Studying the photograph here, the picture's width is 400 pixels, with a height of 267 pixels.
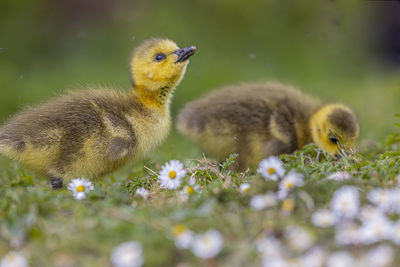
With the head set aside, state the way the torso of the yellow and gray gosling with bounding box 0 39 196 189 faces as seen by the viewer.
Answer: to the viewer's right

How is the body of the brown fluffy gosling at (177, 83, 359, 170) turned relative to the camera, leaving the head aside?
to the viewer's right

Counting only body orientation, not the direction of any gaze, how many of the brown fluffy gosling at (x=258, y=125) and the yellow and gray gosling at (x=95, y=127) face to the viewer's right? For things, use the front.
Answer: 2

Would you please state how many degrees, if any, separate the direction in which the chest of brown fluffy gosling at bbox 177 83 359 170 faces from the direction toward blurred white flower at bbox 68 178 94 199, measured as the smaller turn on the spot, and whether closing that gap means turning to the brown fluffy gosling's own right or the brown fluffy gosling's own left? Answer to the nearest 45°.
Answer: approximately 135° to the brown fluffy gosling's own right

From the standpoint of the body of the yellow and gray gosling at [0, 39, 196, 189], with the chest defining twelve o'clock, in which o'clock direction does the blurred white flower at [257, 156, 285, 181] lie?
The blurred white flower is roughly at 1 o'clock from the yellow and gray gosling.

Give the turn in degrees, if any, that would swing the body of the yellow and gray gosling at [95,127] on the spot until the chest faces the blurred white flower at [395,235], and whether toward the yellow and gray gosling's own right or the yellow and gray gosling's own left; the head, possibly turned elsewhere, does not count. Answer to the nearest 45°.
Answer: approximately 45° to the yellow and gray gosling's own right
